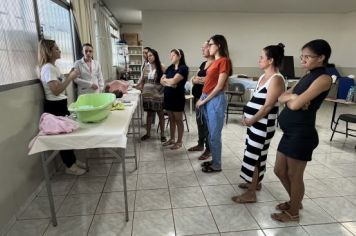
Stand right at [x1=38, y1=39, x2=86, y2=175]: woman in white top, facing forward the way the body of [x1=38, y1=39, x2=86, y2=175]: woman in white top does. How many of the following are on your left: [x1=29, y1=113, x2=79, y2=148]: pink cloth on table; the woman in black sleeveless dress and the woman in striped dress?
0

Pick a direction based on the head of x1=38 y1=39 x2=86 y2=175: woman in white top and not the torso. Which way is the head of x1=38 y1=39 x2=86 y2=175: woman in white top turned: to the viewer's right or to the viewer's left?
to the viewer's right

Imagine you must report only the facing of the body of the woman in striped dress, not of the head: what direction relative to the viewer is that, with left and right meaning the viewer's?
facing to the left of the viewer

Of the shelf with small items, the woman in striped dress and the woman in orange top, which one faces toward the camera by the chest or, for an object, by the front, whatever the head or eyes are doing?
the shelf with small items

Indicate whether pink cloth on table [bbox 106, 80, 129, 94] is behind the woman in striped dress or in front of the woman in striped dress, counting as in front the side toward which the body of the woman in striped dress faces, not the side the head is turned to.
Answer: in front

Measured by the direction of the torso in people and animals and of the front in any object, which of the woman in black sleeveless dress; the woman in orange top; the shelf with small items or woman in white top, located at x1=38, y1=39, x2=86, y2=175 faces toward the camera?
the shelf with small items

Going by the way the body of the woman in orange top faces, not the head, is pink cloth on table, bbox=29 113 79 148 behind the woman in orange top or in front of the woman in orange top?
in front

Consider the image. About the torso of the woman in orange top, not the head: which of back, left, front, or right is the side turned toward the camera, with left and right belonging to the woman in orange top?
left

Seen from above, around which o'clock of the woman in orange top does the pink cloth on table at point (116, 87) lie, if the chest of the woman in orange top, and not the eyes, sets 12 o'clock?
The pink cloth on table is roughly at 1 o'clock from the woman in orange top.

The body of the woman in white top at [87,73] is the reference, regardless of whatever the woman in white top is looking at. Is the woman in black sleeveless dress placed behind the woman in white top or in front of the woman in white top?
in front

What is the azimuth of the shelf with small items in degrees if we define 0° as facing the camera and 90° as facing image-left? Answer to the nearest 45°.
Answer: approximately 0°

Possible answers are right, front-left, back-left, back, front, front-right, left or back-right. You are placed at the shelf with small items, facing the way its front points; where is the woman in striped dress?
front

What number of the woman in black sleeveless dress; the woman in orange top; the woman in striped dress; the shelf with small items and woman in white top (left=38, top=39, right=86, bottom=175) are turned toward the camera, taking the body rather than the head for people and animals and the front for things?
1

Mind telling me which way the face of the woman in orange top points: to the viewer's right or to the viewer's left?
to the viewer's left

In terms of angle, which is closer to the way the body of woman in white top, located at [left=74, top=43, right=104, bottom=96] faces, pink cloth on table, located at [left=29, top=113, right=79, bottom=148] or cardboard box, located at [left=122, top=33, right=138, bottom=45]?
the pink cloth on table

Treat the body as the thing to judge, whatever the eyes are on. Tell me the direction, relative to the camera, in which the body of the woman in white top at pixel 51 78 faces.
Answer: to the viewer's right

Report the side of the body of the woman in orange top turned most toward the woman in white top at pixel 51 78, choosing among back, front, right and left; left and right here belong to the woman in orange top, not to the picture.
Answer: front

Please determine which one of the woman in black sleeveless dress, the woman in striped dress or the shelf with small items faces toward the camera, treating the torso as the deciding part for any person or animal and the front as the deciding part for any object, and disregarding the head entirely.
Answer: the shelf with small items
